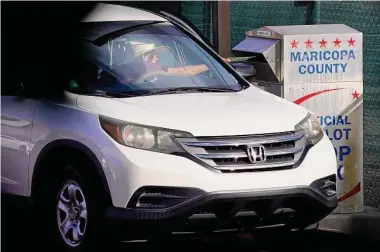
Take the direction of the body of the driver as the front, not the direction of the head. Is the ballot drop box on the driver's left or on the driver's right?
on the driver's left

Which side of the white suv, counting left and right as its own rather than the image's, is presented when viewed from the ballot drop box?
left

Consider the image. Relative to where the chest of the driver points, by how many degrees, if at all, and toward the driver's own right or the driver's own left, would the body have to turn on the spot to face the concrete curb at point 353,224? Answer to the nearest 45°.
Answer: approximately 45° to the driver's own left

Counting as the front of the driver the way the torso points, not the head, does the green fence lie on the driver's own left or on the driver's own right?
on the driver's own left

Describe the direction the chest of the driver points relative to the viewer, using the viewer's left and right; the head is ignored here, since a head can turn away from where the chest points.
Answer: facing the viewer and to the right of the viewer

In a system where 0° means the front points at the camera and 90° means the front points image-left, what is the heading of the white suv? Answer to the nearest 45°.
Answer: approximately 315°
